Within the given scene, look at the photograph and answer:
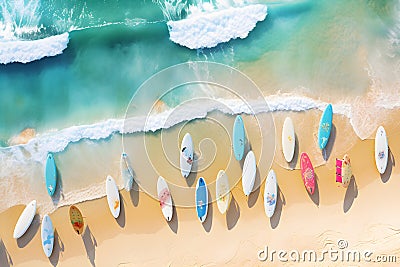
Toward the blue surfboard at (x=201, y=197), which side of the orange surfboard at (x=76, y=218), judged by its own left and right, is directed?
right

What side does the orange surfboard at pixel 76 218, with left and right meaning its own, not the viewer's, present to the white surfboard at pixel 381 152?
right

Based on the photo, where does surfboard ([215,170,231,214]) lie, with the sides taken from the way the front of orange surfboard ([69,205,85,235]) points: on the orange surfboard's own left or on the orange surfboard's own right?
on the orange surfboard's own right

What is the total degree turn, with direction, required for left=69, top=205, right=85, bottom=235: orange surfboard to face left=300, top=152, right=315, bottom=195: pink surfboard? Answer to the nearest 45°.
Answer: approximately 90° to its right

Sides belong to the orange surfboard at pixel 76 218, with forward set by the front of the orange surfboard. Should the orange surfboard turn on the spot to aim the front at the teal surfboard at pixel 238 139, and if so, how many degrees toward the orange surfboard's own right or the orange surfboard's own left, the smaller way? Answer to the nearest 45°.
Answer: approximately 90° to the orange surfboard's own right

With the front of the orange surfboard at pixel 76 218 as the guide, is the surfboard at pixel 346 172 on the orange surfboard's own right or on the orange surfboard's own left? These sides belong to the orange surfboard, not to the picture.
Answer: on the orange surfboard's own right

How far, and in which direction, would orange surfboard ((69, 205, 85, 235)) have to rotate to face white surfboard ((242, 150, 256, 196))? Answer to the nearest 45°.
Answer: approximately 90° to its right

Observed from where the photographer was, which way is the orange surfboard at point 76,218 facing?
facing away from the viewer

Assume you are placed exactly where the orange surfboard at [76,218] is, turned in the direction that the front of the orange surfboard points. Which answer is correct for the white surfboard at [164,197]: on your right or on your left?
on your right
